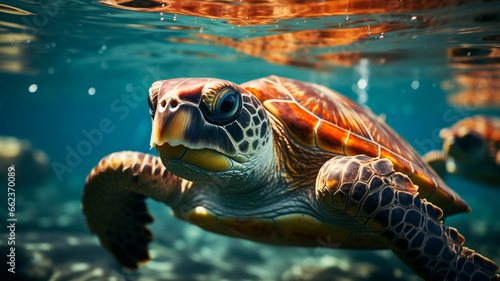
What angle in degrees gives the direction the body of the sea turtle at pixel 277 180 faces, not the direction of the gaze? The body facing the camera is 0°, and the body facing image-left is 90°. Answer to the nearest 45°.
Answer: approximately 45°

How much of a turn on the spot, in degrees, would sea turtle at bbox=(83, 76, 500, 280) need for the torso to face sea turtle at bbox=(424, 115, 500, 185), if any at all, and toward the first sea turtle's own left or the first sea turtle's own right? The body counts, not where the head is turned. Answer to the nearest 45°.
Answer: approximately 180°
